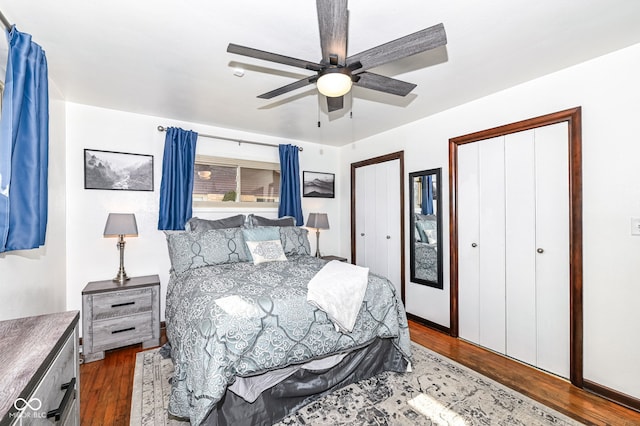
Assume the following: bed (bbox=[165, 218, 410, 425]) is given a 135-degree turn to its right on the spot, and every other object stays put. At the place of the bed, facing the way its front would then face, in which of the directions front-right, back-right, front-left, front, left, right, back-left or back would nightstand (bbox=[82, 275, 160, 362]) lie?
front-right

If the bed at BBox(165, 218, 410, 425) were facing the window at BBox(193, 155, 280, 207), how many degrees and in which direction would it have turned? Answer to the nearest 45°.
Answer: approximately 135° to its left

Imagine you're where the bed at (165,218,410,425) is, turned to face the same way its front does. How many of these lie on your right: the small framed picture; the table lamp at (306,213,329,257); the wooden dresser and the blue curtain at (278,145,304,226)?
1

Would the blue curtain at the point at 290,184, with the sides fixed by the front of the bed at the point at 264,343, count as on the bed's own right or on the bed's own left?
on the bed's own left

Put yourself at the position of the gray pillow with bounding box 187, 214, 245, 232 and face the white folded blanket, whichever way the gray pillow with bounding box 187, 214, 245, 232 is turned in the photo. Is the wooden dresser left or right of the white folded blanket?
right

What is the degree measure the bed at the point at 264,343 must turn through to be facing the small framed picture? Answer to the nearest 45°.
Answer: approximately 135° to its left

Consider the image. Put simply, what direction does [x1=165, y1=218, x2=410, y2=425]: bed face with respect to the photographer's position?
facing the viewer and to the right of the viewer

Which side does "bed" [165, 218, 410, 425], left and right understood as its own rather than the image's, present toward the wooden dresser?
right

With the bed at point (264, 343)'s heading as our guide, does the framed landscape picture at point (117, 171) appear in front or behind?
behind

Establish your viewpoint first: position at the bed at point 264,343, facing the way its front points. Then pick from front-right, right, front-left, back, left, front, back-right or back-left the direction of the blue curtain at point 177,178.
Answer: back

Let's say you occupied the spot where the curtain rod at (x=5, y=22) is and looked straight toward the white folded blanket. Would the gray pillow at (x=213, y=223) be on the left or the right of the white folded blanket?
left
